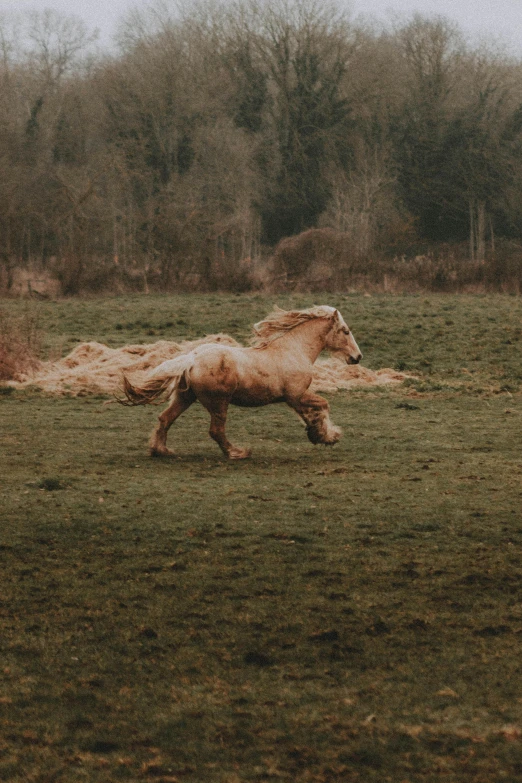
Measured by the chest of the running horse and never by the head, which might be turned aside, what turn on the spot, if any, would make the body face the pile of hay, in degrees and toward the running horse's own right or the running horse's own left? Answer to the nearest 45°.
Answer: approximately 90° to the running horse's own left

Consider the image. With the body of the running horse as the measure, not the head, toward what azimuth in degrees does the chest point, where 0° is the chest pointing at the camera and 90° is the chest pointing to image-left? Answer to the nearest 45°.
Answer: approximately 270°
